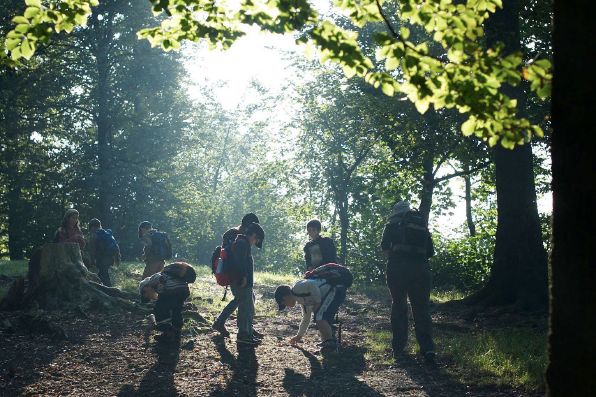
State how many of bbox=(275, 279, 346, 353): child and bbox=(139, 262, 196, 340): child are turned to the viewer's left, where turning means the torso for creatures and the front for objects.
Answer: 2

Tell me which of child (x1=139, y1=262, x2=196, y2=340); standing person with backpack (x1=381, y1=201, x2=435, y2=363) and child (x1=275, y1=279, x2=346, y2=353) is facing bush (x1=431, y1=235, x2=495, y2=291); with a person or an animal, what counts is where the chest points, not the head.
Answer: the standing person with backpack

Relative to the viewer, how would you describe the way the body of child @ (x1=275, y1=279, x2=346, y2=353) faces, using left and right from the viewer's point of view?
facing to the left of the viewer

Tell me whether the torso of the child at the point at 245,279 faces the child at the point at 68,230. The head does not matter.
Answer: no

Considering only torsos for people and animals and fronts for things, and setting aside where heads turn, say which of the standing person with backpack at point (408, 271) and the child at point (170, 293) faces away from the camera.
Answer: the standing person with backpack

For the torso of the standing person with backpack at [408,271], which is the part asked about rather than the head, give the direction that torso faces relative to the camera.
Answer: away from the camera

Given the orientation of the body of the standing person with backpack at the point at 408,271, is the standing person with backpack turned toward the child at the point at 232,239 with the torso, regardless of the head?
no

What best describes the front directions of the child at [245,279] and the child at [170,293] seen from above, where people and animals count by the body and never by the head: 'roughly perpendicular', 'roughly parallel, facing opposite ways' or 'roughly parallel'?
roughly parallel, facing opposite ways

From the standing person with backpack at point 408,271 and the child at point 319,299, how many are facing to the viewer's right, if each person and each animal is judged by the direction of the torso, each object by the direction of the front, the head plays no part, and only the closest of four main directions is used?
0

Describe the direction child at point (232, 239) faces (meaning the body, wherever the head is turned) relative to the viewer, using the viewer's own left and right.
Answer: facing to the right of the viewer

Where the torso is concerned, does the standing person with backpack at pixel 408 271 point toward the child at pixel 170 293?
no

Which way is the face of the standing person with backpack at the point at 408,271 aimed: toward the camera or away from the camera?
away from the camera

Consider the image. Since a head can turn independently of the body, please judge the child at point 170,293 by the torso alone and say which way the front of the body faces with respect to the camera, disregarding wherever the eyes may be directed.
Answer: to the viewer's left

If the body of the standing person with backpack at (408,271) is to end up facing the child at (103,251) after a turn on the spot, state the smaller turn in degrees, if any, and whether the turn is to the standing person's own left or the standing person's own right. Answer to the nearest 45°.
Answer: approximately 45° to the standing person's own left

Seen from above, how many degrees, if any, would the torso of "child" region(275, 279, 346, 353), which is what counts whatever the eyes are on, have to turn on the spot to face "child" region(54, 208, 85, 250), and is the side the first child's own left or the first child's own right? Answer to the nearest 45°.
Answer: approximately 45° to the first child's own right

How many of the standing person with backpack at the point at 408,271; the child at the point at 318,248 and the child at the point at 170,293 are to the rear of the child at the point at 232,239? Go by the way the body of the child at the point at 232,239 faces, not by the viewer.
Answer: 1
